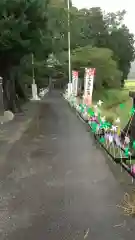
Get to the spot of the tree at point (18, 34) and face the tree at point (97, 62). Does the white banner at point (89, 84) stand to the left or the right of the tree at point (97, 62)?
right

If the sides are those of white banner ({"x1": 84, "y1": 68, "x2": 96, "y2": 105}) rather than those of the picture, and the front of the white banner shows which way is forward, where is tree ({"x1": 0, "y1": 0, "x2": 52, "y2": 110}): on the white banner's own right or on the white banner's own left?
on the white banner's own right

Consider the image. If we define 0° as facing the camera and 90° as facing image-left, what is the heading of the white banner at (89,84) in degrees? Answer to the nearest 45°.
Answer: approximately 0°

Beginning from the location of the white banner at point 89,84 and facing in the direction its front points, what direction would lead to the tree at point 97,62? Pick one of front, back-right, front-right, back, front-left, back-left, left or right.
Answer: back
